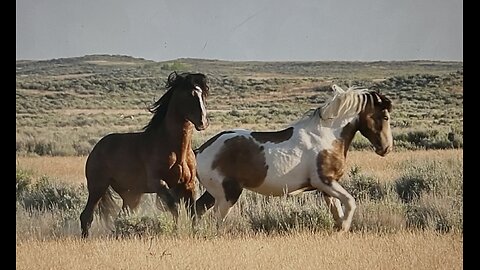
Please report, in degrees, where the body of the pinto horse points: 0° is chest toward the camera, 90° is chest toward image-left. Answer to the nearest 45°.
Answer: approximately 270°

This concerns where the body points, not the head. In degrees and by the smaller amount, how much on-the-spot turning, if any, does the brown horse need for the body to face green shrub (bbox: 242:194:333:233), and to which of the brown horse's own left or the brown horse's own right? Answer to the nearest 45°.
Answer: approximately 45° to the brown horse's own left

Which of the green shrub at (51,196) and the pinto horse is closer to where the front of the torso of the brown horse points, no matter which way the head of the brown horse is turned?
the pinto horse

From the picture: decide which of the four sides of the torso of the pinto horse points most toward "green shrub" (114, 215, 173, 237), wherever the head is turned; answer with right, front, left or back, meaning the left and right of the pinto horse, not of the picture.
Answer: back

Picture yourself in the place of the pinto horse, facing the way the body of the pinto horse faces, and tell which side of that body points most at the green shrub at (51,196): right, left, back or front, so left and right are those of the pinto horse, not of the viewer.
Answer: back

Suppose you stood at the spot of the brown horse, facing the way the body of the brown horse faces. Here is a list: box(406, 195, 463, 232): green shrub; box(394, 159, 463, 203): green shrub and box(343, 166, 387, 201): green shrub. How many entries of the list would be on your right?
0

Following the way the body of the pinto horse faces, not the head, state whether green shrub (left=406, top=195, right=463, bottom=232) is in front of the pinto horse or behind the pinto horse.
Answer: in front

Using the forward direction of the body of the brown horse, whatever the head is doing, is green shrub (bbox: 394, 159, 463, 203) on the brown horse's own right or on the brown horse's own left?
on the brown horse's own left

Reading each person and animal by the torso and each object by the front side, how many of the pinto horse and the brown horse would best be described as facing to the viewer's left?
0

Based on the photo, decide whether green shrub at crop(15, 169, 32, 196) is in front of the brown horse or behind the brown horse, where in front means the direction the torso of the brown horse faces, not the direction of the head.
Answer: behind

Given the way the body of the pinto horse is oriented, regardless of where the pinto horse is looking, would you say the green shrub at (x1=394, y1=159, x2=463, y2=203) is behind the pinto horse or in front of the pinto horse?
in front

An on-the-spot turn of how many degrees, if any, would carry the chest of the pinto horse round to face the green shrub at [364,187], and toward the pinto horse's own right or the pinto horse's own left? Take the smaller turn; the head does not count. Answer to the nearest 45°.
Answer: approximately 45° to the pinto horse's own left

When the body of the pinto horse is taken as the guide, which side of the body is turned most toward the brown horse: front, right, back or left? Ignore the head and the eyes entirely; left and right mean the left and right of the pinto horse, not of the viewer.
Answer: back

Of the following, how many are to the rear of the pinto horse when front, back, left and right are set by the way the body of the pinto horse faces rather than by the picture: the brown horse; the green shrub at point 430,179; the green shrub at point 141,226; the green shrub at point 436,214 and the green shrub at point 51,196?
3

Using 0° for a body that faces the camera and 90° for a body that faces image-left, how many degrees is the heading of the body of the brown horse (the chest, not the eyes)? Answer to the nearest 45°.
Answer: approximately 315°
